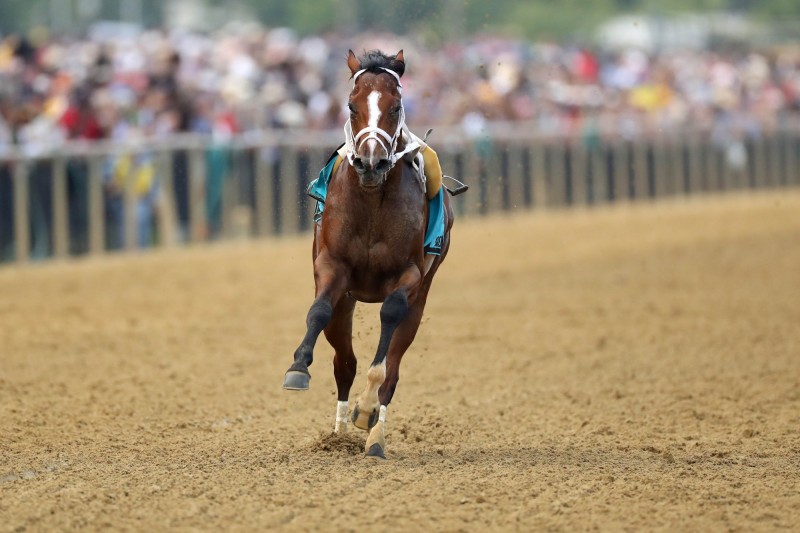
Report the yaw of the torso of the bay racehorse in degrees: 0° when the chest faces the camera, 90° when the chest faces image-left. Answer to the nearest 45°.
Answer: approximately 0°

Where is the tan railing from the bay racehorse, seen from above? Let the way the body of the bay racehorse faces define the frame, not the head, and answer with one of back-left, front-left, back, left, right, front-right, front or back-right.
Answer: back
